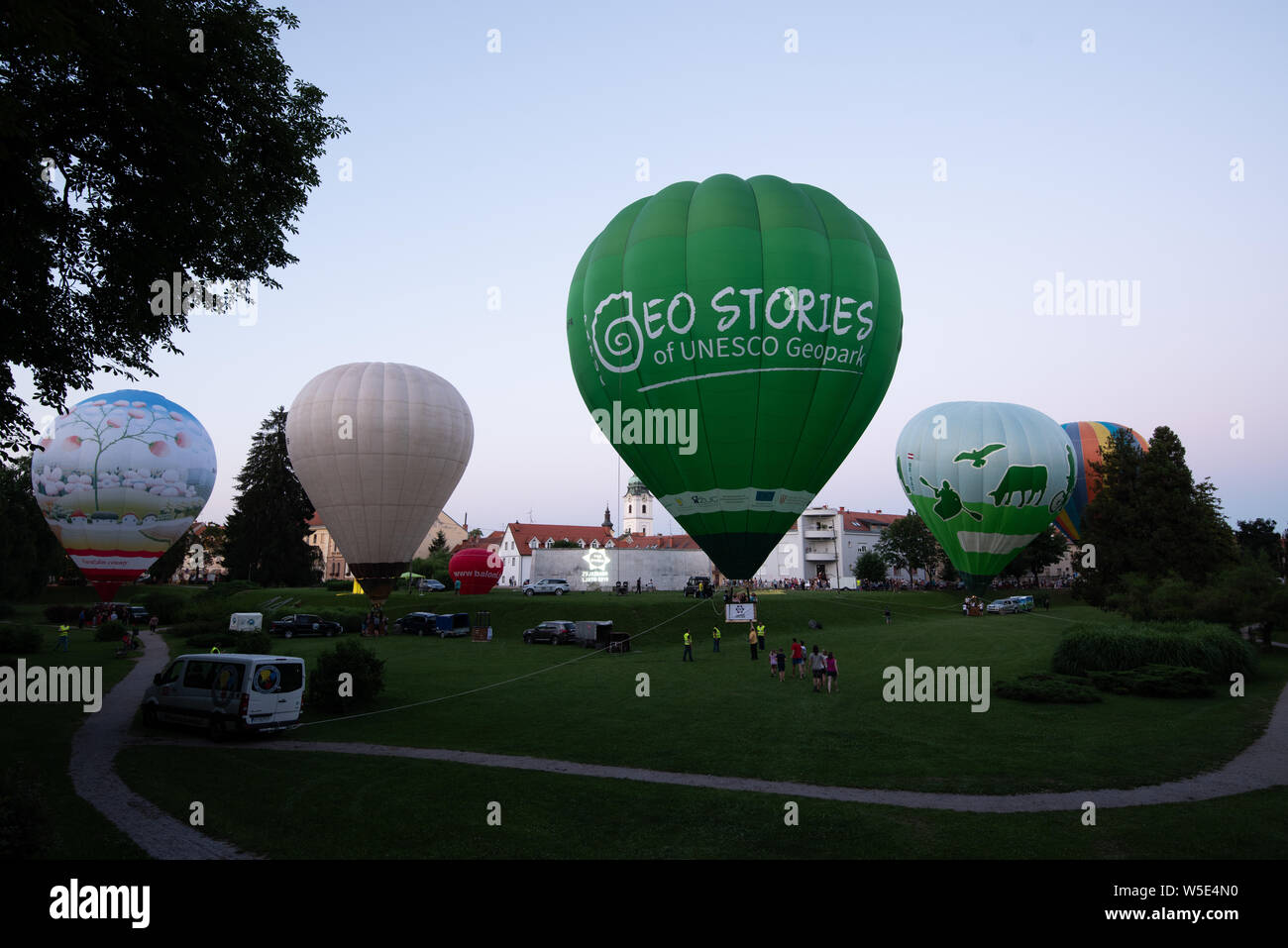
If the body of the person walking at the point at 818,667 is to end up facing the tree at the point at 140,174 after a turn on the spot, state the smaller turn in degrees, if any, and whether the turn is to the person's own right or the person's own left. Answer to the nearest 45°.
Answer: approximately 135° to the person's own left

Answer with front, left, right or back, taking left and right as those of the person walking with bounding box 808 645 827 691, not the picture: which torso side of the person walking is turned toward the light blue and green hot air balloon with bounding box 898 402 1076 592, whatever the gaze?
front

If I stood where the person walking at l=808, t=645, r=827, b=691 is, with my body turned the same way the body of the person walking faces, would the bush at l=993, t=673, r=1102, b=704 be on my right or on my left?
on my right

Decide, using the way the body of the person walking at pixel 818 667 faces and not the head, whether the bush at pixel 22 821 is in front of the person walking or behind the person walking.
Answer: behind

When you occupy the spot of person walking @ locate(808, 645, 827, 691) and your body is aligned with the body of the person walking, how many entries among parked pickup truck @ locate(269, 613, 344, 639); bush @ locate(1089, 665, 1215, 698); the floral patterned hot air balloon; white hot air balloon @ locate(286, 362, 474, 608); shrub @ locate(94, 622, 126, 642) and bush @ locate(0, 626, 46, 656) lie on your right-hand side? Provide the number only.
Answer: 1

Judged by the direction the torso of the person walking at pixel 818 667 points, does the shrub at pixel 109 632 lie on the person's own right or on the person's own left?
on the person's own left

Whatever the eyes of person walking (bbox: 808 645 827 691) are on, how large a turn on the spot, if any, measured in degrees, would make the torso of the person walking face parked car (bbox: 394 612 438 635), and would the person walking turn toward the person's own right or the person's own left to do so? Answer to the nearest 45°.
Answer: approximately 45° to the person's own left

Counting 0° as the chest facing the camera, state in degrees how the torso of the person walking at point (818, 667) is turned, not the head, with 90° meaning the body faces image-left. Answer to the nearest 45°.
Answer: approximately 180°

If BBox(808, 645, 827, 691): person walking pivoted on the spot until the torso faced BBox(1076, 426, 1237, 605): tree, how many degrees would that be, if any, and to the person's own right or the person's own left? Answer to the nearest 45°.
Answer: approximately 45° to the person's own right

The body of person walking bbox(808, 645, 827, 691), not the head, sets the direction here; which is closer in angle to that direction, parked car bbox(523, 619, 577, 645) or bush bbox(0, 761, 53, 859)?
the parked car
